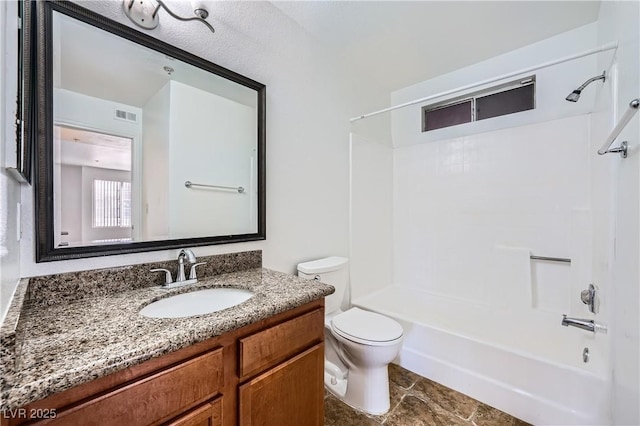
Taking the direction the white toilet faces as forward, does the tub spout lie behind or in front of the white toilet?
in front

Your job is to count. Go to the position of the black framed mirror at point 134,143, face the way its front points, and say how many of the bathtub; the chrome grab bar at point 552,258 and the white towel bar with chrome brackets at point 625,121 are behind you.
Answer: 0

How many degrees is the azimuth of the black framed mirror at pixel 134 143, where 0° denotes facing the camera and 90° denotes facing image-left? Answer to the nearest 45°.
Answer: approximately 315°

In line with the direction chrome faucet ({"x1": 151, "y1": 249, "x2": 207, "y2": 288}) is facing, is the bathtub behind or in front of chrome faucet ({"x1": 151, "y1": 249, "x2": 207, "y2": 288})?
in front

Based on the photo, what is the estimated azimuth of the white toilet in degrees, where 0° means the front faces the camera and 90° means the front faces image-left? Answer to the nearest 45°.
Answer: approximately 315°

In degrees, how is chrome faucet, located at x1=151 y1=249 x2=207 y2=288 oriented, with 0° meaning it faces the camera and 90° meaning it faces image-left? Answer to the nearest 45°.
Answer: approximately 315°

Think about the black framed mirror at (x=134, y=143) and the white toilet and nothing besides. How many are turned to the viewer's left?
0

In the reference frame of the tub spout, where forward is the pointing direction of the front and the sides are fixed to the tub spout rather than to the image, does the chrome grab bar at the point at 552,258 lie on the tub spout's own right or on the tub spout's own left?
on the tub spout's own right

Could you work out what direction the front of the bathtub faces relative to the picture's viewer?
facing the viewer and to the left of the viewer

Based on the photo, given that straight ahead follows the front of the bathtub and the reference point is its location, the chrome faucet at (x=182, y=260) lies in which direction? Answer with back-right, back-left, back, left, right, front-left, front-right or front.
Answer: front

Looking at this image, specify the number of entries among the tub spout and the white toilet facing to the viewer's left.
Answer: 1

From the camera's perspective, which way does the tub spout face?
to the viewer's left

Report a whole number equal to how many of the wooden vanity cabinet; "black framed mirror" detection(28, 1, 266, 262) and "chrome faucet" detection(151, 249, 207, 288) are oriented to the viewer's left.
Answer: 0

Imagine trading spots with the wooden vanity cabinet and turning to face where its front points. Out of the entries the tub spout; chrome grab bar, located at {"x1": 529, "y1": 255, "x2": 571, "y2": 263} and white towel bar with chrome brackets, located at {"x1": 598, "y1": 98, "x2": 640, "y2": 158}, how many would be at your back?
0

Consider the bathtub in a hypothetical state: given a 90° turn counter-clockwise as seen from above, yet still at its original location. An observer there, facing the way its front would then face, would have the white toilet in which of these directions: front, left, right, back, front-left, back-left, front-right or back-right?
right
